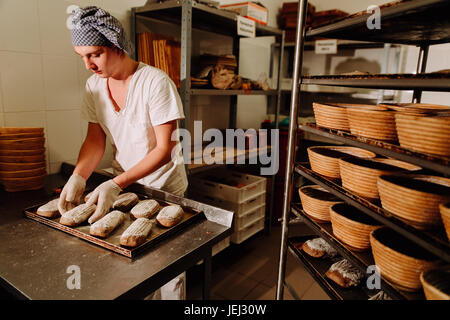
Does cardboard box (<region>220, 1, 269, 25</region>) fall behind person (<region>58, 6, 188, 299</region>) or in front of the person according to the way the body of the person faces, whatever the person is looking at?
behind

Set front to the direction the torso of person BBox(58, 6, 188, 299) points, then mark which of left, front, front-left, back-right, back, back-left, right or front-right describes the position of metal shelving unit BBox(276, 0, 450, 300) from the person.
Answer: left

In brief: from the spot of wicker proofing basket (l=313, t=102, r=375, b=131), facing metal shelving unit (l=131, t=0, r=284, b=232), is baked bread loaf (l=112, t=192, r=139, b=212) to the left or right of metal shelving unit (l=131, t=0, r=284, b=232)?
left

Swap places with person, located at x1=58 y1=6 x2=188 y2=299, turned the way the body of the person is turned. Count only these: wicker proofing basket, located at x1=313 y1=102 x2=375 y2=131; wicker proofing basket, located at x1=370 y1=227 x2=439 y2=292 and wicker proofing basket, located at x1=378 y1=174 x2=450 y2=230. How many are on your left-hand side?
3

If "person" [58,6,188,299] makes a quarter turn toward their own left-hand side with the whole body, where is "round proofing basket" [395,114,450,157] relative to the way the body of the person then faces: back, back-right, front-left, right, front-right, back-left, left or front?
front

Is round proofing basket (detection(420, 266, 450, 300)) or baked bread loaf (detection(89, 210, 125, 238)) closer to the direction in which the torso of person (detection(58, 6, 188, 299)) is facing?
the baked bread loaf

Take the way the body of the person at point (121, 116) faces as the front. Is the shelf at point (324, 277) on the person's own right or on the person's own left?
on the person's own left

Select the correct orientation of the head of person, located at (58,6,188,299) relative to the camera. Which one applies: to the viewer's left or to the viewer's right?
to the viewer's left

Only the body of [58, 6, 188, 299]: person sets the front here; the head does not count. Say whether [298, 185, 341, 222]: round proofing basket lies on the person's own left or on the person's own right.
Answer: on the person's own left

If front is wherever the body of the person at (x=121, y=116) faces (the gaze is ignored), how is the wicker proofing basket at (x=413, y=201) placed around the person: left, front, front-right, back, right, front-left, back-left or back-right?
left

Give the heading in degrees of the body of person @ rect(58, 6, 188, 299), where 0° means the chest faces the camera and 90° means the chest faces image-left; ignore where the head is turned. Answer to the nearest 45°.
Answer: approximately 45°

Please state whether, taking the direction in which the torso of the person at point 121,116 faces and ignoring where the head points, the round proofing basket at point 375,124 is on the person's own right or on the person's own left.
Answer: on the person's own left

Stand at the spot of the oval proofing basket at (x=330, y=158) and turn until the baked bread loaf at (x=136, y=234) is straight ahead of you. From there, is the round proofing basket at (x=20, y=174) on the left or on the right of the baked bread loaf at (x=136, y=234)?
right

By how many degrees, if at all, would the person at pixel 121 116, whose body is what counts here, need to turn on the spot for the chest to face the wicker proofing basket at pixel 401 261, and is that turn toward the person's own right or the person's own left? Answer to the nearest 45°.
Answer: approximately 90° to the person's own left
